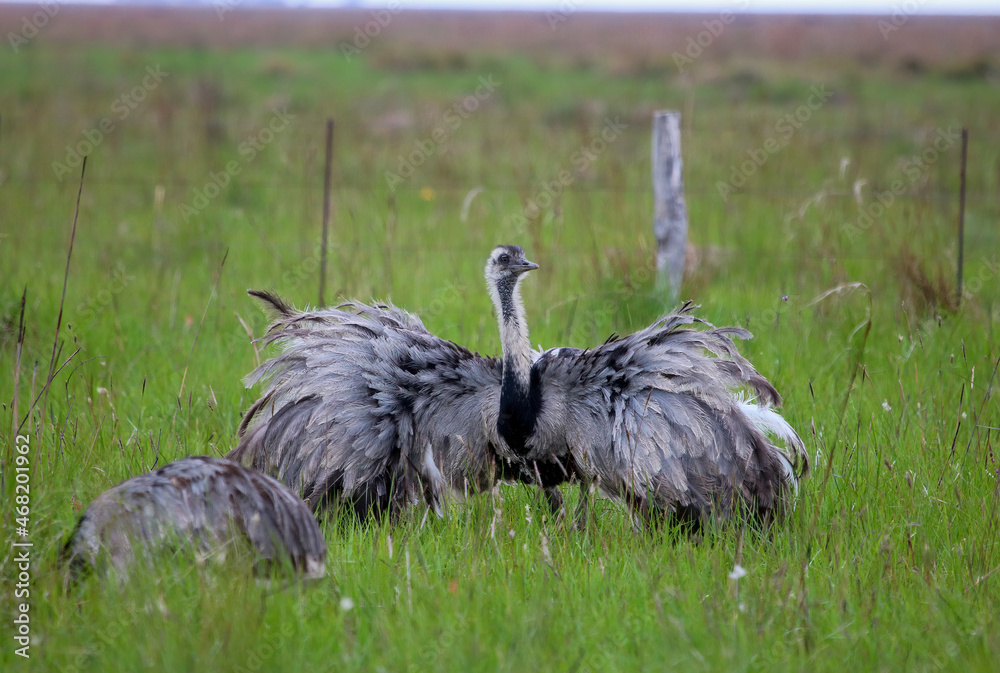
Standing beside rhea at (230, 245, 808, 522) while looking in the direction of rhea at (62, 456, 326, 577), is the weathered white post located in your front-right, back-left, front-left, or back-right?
back-right

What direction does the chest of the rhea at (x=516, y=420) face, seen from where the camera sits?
toward the camera

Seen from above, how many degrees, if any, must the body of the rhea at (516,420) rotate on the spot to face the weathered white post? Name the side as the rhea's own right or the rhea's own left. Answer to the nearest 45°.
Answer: approximately 180°

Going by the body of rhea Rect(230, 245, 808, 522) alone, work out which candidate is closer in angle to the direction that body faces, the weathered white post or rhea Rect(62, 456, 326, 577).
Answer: the rhea

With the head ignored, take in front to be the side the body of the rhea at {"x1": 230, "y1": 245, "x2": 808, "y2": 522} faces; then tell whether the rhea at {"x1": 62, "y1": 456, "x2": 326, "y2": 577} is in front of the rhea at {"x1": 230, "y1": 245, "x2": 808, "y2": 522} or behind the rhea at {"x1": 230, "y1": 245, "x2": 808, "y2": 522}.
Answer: in front

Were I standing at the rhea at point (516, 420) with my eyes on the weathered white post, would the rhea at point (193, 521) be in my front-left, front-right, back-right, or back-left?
back-left
